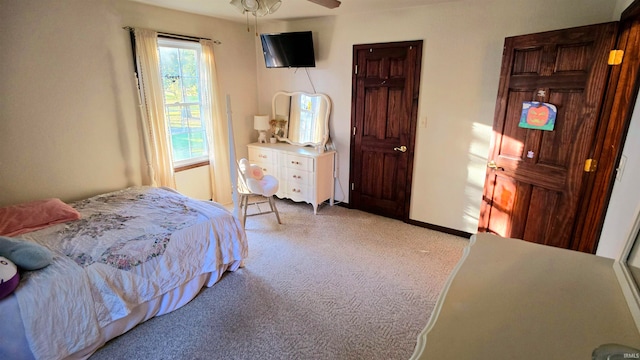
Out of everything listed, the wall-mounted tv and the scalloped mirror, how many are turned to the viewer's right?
0

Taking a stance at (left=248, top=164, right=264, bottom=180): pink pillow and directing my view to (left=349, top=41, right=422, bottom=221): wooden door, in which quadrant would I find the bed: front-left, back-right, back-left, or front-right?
back-right

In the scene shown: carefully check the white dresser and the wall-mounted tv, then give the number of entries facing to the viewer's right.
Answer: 0

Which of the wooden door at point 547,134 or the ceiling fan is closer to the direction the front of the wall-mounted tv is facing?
the ceiling fan

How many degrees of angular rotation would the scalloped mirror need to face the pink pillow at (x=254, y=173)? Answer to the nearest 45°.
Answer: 0° — it already faces it

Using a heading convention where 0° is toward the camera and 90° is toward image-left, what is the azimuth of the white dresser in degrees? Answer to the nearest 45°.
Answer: approximately 45°

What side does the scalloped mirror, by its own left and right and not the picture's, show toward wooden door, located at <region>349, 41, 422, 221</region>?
left

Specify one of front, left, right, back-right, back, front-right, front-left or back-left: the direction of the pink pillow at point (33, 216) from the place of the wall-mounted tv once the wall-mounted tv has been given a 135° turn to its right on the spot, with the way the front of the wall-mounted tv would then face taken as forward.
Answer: back-left

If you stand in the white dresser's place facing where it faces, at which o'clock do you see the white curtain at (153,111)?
The white curtain is roughly at 1 o'clock from the white dresser.

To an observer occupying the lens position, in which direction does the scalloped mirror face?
facing the viewer and to the left of the viewer

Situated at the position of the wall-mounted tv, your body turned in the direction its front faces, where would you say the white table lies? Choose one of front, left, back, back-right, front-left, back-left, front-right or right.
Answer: front-left

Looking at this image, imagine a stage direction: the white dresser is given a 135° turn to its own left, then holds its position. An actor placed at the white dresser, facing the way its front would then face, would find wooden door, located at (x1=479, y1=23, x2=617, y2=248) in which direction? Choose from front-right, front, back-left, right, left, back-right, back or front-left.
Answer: front-right

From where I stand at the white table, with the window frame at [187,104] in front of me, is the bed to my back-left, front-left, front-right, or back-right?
front-left

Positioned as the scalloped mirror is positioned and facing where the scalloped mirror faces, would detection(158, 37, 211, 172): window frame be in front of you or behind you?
in front
